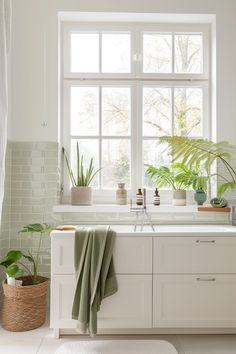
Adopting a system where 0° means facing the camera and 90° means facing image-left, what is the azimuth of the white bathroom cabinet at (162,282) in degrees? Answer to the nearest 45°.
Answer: approximately 0°

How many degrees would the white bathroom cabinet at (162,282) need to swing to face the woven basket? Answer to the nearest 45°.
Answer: approximately 90° to its right

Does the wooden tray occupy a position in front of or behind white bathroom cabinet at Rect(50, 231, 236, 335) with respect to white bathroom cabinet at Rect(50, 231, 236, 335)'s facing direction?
behind
